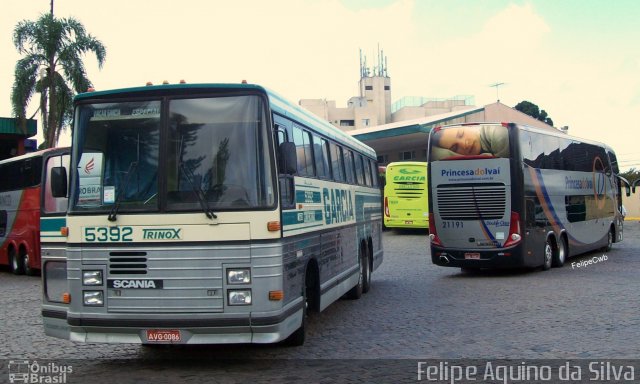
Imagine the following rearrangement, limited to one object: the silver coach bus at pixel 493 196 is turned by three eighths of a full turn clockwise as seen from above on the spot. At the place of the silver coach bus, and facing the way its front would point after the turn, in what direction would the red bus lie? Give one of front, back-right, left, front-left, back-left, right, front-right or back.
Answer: right

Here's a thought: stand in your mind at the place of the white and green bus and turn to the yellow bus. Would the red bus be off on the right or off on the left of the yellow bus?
left

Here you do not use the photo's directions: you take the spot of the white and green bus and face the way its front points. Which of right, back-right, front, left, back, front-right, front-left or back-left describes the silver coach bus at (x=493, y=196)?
back

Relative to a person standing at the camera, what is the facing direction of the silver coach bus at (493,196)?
facing away from the viewer and to the right of the viewer

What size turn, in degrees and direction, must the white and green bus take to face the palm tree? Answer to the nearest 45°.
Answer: approximately 135° to its right
